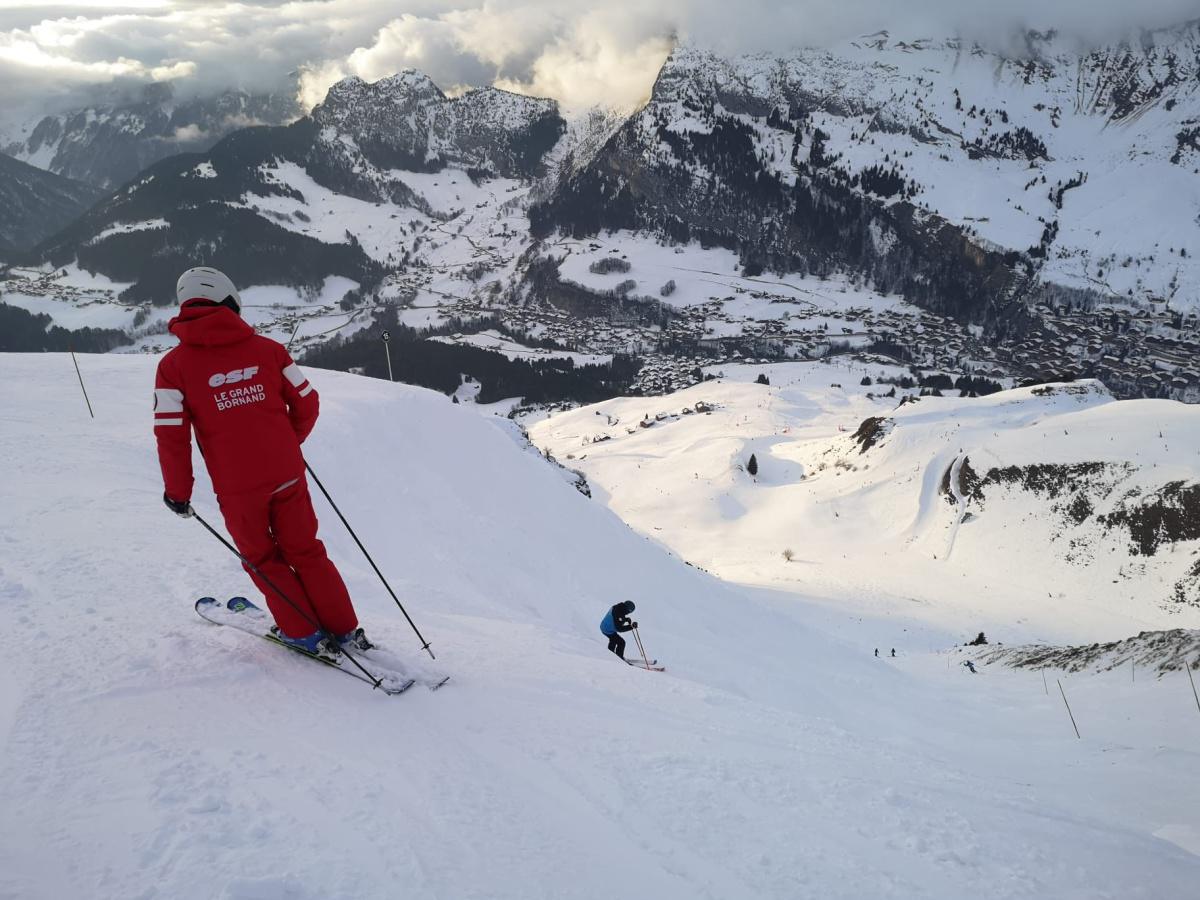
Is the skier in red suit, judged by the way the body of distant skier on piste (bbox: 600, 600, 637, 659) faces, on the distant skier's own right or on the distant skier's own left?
on the distant skier's own right

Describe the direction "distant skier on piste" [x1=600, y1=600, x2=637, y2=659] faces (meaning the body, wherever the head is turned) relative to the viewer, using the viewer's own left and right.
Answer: facing to the right of the viewer
